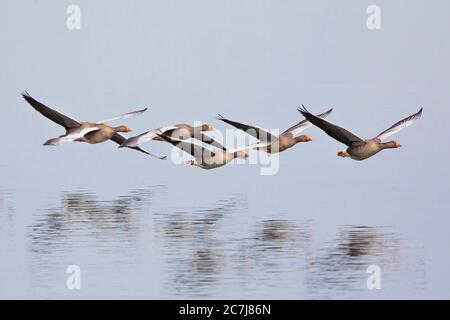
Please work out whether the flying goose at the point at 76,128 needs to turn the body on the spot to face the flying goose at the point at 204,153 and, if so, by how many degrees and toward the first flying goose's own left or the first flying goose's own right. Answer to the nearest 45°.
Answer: approximately 45° to the first flying goose's own right

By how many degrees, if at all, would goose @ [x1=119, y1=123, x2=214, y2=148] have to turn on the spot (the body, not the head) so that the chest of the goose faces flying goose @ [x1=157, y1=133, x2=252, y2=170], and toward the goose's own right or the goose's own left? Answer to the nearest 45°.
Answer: approximately 45° to the goose's own right

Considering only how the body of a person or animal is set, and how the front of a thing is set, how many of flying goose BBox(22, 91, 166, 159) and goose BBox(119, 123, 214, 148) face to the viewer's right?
2

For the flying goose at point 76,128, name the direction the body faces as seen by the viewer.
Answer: to the viewer's right

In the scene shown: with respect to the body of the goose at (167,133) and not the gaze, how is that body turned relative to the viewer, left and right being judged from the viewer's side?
facing to the right of the viewer

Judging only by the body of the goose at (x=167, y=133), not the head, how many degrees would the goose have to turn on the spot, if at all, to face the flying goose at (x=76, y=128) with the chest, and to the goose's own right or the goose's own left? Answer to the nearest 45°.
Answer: approximately 180°

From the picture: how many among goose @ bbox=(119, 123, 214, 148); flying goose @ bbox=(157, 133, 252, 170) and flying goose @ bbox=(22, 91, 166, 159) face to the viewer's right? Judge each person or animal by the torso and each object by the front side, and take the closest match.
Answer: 3

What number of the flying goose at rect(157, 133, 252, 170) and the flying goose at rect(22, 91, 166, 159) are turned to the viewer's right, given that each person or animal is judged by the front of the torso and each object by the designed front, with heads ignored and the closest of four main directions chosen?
2

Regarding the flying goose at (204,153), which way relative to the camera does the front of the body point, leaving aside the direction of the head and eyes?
to the viewer's right
